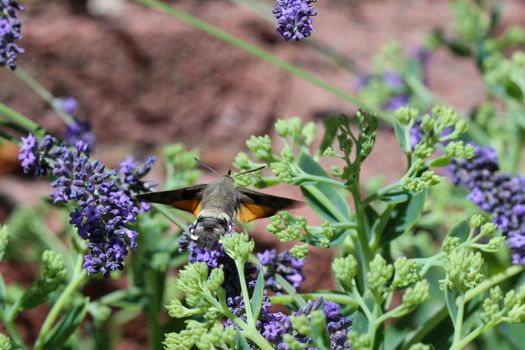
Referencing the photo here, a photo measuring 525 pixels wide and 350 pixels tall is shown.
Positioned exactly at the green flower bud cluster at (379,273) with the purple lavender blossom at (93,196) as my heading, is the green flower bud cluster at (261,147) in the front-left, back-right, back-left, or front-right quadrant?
front-right

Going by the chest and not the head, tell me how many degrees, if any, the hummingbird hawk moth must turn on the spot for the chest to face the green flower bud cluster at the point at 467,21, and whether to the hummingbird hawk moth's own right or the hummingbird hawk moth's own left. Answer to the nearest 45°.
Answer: approximately 45° to the hummingbird hawk moth's own right

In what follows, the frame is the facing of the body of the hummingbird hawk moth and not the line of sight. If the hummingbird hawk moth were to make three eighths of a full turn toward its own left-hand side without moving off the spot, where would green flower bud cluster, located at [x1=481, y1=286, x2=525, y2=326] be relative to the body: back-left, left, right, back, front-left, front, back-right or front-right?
back-left

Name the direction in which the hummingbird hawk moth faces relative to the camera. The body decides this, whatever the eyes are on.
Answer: away from the camera
